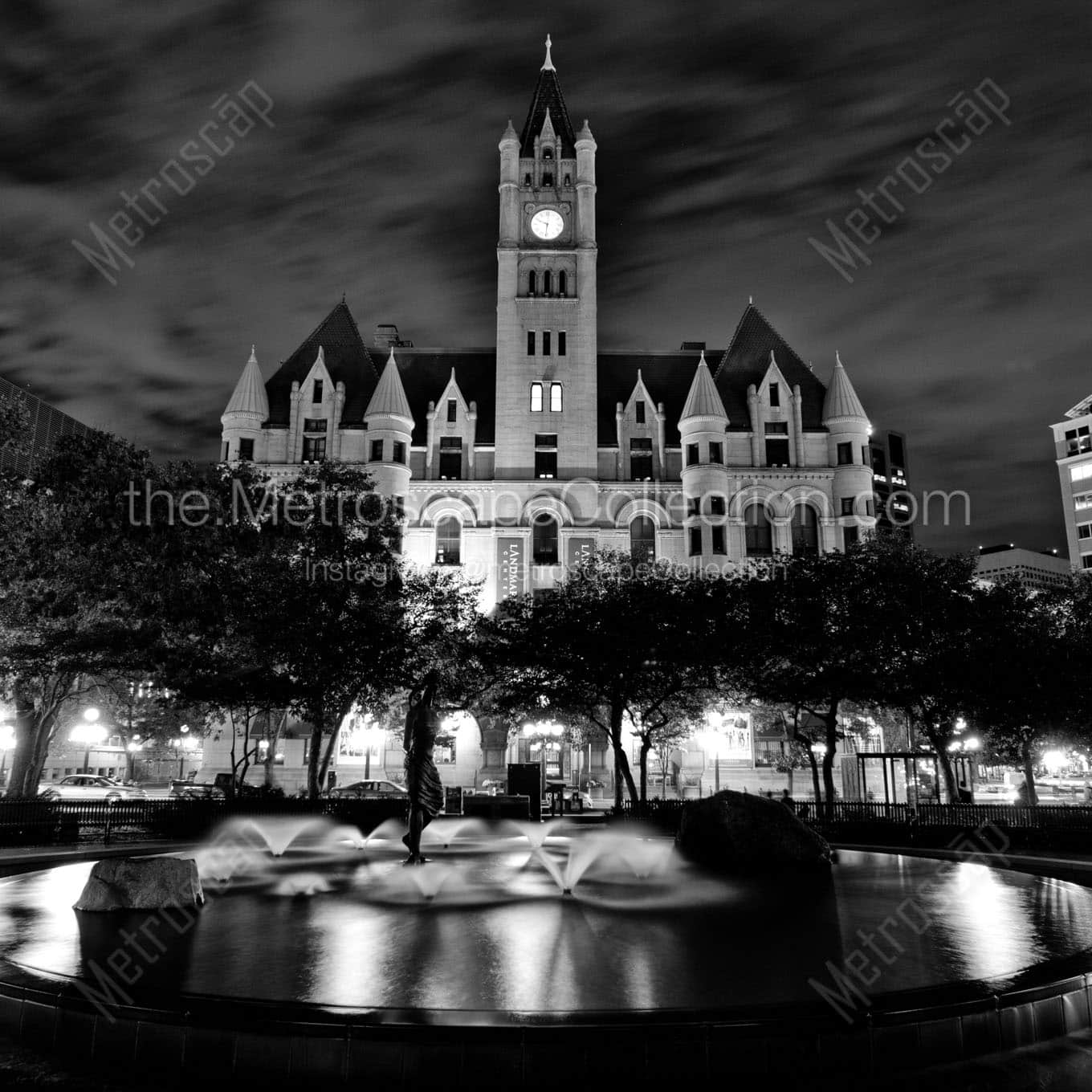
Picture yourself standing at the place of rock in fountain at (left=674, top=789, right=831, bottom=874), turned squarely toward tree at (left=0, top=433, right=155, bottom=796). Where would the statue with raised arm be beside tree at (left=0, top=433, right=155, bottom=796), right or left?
left

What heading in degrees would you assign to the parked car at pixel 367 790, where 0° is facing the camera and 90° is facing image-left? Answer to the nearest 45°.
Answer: approximately 90°

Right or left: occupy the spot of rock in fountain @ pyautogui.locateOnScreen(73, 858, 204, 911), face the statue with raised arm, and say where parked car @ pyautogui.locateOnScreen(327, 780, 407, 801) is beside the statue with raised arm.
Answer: left

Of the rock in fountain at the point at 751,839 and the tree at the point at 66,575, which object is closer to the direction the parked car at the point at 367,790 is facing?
the tree

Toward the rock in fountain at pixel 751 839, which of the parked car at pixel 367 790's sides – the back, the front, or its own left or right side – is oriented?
left

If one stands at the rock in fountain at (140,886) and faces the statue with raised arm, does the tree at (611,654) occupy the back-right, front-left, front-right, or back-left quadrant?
front-left

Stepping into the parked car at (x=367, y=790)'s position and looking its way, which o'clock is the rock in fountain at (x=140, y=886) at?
The rock in fountain is roughly at 9 o'clock from the parked car.
